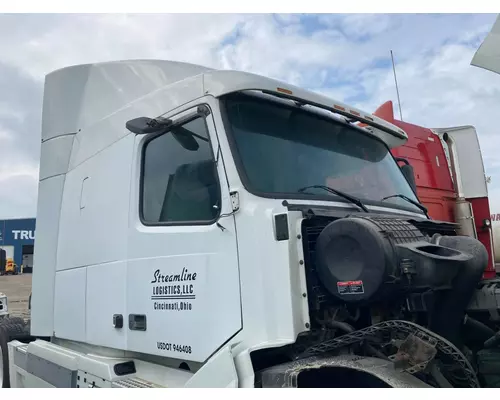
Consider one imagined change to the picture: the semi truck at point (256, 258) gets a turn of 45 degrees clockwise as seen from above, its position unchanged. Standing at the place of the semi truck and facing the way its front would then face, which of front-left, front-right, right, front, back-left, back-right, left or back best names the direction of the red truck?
back-left

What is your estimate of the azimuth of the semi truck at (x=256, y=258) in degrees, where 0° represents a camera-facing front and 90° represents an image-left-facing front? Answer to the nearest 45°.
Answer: approximately 315°
